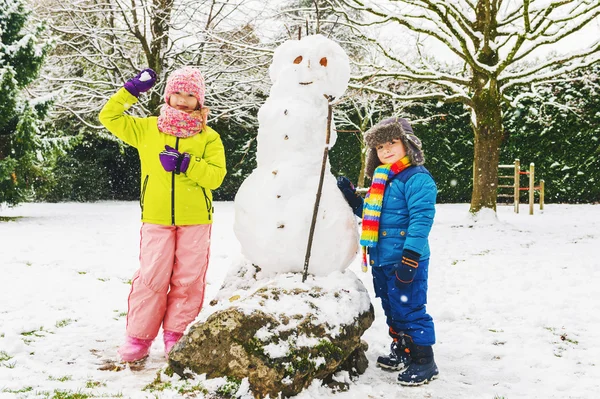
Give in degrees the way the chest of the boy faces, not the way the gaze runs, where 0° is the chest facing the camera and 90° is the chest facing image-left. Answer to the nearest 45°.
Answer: approximately 45°

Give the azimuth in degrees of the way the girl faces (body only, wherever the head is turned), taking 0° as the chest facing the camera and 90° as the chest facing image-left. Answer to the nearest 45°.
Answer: approximately 0°

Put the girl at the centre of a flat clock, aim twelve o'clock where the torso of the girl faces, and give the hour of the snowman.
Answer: The snowman is roughly at 10 o'clock from the girl.

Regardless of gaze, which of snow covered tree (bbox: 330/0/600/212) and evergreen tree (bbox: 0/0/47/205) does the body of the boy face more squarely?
the evergreen tree

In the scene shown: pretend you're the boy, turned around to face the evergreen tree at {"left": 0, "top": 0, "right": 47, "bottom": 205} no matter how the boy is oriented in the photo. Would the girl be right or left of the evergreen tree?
left

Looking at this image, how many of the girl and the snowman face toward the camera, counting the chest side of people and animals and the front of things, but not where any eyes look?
2

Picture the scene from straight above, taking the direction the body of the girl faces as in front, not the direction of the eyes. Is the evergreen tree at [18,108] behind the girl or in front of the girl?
behind

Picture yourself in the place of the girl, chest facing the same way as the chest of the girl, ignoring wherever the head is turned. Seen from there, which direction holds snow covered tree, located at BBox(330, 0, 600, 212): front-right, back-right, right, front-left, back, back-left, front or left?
back-left

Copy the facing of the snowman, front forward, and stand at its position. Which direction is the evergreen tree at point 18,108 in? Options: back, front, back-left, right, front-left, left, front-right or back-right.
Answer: back-right

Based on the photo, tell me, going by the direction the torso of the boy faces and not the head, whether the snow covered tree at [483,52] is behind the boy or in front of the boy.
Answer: behind

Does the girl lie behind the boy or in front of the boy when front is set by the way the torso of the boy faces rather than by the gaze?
in front
